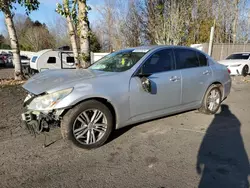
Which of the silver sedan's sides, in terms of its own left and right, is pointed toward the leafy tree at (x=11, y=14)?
right

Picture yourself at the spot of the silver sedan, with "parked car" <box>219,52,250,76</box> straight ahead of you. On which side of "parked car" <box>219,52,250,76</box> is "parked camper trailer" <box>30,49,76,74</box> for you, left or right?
left

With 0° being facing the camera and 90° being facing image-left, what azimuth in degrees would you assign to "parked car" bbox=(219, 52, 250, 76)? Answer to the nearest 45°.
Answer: approximately 45°

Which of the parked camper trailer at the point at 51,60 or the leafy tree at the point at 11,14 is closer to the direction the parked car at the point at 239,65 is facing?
the leafy tree

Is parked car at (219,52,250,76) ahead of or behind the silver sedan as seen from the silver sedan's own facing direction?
behind

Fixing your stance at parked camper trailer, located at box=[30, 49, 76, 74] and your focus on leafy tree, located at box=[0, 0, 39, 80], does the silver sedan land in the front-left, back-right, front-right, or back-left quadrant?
front-left

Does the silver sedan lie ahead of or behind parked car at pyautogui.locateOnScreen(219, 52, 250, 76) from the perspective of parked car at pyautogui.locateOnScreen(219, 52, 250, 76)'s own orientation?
ahead

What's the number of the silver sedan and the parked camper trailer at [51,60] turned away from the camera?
0

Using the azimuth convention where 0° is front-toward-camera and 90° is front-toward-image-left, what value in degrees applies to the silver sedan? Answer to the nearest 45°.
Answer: approximately 45°

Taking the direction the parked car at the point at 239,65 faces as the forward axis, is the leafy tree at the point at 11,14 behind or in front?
in front
